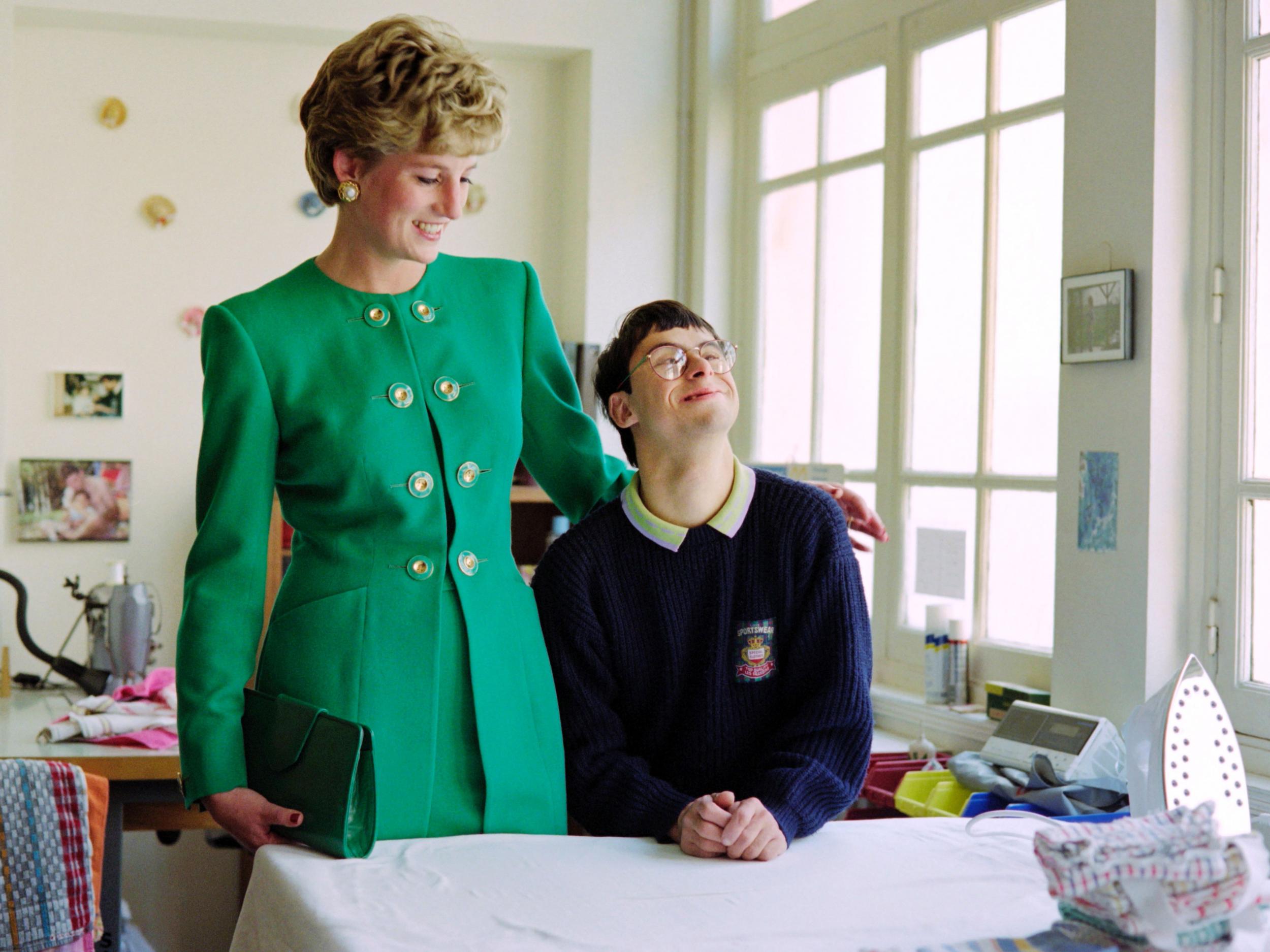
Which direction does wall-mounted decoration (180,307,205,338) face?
toward the camera

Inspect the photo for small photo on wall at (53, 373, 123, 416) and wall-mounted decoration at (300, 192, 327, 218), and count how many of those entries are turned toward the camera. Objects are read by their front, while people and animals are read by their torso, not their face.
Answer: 2

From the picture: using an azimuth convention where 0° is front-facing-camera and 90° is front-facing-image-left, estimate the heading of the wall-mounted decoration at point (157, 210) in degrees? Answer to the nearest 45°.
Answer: approximately 0°

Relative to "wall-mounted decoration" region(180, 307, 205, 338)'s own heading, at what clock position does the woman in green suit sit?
The woman in green suit is roughly at 12 o'clock from the wall-mounted decoration.

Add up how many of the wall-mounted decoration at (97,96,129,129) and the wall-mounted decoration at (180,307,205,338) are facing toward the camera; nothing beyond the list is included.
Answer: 2

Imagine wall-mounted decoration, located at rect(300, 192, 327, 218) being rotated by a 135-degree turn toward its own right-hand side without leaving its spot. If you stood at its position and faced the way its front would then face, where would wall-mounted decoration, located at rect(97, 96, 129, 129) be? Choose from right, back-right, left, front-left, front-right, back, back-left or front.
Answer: front-left

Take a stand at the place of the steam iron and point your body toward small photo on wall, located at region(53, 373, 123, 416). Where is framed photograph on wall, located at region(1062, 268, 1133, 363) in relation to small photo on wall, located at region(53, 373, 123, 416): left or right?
right

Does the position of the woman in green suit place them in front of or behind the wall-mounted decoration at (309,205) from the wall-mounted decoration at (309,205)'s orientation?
in front

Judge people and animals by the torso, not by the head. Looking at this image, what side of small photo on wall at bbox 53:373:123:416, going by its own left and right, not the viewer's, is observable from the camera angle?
front

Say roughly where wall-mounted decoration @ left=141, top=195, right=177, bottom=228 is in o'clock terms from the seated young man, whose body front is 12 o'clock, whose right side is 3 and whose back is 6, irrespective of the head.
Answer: The wall-mounted decoration is roughly at 5 o'clock from the seated young man.

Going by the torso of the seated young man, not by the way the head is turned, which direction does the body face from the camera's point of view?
toward the camera
